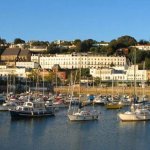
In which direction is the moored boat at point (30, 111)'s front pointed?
to the viewer's left

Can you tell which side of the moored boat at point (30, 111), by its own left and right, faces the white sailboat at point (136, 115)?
back
